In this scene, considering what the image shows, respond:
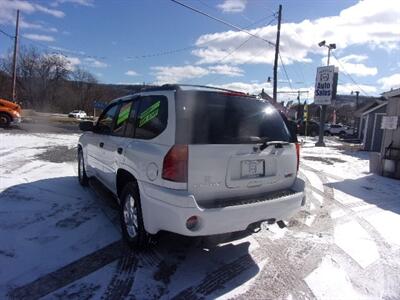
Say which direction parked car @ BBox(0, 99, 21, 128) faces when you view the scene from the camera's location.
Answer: facing to the right of the viewer

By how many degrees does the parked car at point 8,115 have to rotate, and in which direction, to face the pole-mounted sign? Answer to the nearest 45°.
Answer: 0° — it already faces it

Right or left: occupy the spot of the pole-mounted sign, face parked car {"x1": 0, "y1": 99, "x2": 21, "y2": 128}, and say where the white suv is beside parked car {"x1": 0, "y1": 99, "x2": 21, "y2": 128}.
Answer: left

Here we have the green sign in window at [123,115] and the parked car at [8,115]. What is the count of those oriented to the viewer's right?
1

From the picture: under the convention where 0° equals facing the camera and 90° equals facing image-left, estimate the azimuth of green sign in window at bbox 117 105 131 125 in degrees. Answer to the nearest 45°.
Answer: approximately 45°

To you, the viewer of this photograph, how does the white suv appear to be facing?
facing away from the viewer and to the left of the viewer

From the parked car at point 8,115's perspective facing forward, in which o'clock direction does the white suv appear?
The white suv is roughly at 3 o'clock from the parked car.

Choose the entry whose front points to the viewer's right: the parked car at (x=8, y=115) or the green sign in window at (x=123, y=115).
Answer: the parked car

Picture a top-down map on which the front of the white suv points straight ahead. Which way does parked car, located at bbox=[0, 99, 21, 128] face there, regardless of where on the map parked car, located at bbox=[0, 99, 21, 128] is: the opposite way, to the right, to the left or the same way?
to the right

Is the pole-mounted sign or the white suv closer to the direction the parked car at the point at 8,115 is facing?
the pole-mounted sign
